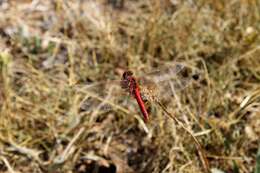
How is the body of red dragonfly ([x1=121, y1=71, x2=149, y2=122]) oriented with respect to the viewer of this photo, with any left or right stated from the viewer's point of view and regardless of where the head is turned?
facing away from the viewer and to the left of the viewer
